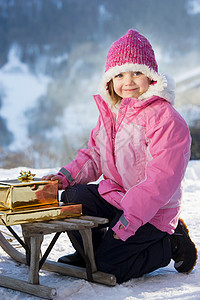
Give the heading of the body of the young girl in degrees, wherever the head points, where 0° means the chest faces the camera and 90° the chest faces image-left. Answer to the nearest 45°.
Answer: approximately 45°

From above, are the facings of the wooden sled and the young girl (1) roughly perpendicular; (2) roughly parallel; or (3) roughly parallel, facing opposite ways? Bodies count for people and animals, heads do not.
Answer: roughly perpendicular

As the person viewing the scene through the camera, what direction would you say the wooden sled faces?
facing away from the viewer and to the left of the viewer
